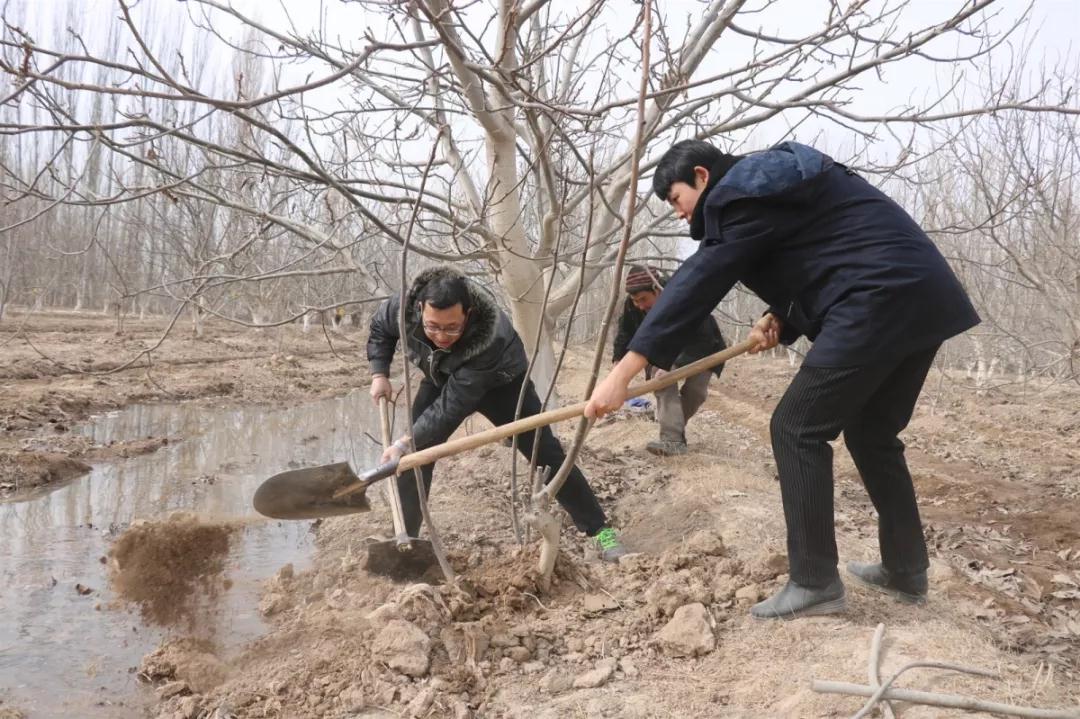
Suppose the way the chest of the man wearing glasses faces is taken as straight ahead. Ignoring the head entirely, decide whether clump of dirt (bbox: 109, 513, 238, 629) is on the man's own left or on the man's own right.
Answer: on the man's own right

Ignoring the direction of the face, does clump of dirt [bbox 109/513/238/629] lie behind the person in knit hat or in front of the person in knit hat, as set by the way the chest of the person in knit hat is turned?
in front

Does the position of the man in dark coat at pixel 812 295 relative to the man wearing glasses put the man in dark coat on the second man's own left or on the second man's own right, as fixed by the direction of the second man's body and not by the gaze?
on the second man's own left

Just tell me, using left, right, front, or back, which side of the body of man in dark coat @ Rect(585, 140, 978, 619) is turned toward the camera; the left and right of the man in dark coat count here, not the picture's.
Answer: left

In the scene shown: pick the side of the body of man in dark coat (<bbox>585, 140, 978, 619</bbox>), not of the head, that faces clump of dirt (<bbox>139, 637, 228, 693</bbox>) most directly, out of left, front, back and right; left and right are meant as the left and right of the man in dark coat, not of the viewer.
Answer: front

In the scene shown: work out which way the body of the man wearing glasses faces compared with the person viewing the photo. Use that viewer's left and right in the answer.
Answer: facing the viewer and to the left of the viewer

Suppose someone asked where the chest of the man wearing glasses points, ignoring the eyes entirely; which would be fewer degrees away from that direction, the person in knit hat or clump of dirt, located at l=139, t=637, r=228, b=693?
the clump of dirt

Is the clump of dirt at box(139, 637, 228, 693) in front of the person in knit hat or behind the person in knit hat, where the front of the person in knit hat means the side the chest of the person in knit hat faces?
in front

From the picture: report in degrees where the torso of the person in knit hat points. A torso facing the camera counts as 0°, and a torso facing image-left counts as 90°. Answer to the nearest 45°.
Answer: approximately 45°

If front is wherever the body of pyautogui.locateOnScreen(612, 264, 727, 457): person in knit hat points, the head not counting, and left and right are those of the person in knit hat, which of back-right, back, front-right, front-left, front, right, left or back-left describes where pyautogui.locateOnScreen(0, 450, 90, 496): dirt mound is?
front-right

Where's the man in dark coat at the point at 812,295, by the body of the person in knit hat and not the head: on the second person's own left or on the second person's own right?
on the second person's own left

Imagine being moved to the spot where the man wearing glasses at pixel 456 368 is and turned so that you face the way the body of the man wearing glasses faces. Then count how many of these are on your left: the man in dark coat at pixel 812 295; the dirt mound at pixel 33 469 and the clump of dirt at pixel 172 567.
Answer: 1

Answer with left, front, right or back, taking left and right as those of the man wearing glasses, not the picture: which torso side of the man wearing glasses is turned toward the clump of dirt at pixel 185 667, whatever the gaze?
front

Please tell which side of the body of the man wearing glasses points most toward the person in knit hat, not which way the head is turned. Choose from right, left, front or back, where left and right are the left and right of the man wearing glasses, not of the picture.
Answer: back

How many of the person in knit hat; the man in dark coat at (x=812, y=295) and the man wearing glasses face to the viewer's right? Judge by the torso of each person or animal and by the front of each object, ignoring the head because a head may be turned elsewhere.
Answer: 0
